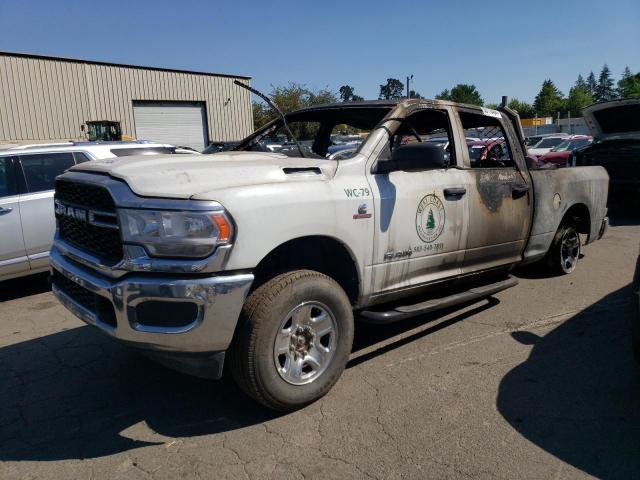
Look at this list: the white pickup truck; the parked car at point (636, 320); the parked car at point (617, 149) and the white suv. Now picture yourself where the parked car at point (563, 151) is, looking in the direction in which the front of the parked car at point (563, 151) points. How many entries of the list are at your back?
0

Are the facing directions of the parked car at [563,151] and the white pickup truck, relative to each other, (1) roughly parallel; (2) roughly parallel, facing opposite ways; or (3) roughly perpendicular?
roughly parallel

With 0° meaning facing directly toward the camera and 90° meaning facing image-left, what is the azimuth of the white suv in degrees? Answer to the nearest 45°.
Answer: approximately 45°

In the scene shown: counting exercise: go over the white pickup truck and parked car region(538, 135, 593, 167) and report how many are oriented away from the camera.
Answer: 0

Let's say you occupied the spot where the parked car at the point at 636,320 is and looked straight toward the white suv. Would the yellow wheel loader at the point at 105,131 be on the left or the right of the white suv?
right

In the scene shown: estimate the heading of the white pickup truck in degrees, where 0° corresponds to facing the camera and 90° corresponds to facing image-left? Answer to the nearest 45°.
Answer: approximately 45°

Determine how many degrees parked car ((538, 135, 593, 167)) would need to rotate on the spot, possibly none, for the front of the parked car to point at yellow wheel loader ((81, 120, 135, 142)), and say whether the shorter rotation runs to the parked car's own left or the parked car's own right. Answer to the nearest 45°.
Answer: approximately 45° to the parked car's own right

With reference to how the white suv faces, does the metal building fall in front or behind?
behind

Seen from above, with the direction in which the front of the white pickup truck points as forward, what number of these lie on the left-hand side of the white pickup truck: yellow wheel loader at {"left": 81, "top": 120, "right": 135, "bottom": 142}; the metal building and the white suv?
0

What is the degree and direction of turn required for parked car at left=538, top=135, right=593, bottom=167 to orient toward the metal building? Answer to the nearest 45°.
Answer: approximately 45° to its right

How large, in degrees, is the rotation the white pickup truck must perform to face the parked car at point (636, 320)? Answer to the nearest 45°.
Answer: approximately 135° to its left

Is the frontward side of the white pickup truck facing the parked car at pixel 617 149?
no

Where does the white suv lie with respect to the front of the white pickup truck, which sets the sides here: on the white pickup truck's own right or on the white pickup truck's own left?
on the white pickup truck's own right

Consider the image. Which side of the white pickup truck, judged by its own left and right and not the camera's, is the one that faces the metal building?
right
